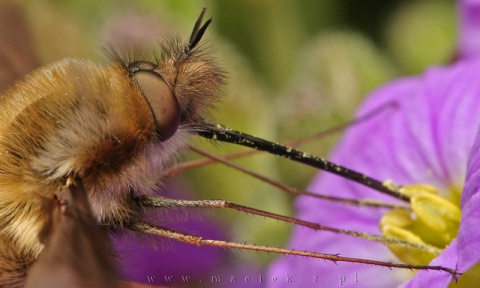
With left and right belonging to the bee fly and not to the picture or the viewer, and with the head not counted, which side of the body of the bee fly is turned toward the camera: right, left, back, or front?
right
